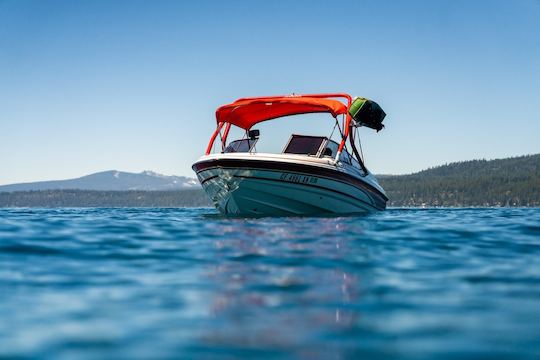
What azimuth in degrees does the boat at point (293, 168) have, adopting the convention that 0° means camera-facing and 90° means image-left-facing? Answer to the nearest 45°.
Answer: approximately 45°
